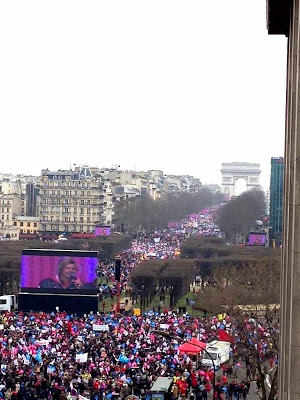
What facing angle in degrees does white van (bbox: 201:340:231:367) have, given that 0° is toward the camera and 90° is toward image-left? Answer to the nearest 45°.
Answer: approximately 45°
